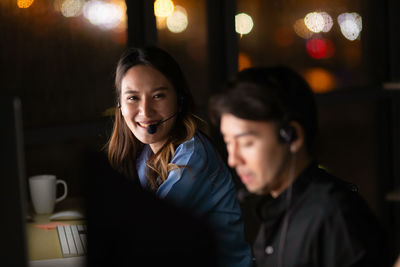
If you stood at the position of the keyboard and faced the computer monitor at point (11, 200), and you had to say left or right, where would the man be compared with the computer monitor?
left

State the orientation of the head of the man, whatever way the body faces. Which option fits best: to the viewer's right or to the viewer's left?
to the viewer's left

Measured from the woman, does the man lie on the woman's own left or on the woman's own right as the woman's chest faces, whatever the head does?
on the woman's own left

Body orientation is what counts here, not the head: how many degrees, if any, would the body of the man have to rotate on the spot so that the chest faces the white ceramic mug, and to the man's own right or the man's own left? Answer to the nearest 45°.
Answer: approximately 90° to the man's own right

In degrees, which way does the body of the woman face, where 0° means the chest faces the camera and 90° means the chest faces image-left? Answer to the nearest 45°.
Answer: approximately 45°

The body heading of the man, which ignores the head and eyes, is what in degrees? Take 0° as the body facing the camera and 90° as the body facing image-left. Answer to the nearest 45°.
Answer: approximately 45°
